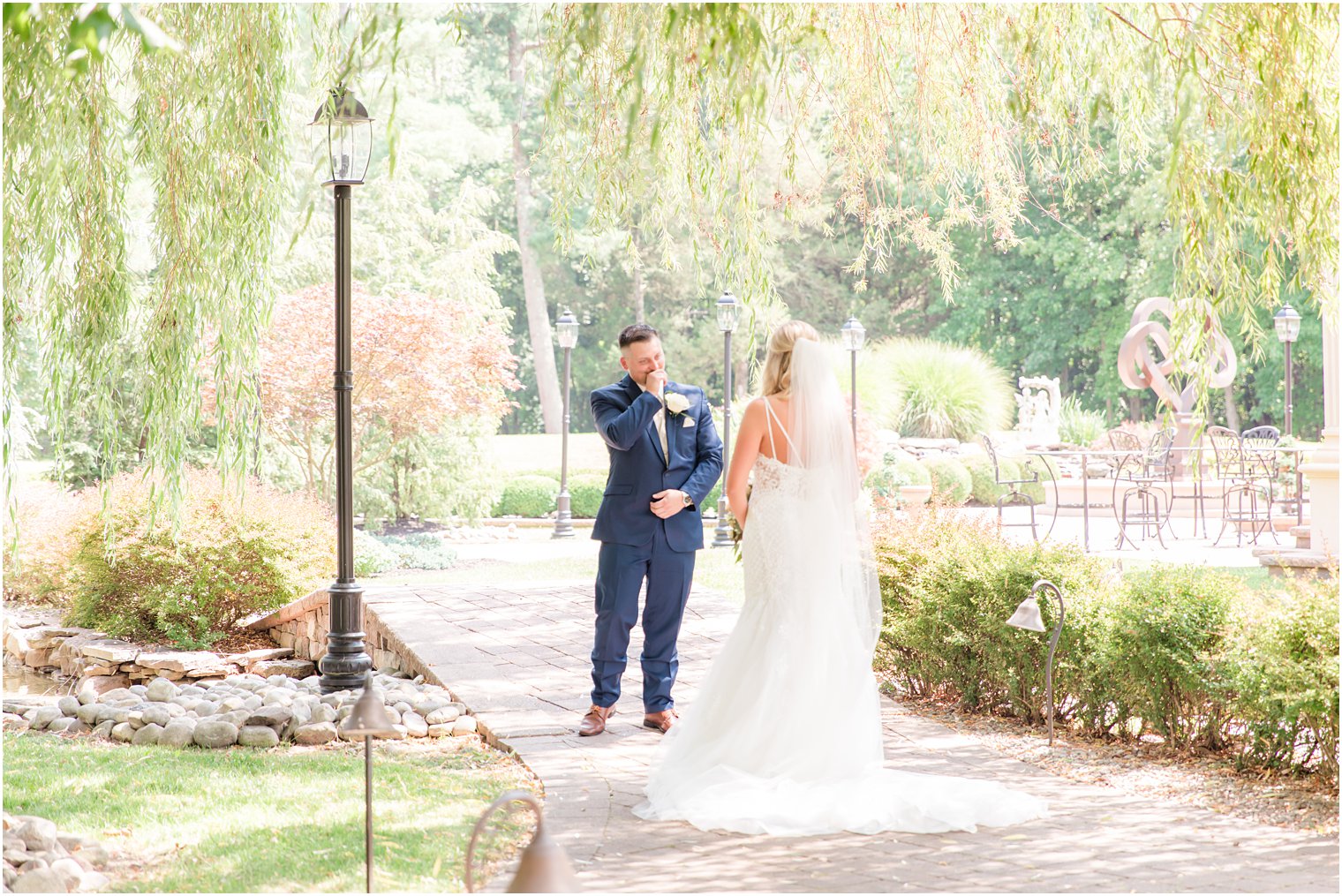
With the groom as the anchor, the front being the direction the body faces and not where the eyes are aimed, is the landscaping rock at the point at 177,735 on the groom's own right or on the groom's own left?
on the groom's own right

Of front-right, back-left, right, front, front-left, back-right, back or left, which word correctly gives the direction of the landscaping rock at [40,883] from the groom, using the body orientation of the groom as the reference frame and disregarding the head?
front-right

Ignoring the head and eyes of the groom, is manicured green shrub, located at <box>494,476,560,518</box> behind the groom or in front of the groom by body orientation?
behind

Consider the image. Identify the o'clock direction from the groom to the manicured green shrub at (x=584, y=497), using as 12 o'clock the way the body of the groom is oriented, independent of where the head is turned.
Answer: The manicured green shrub is roughly at 6 o'clock from the groom.

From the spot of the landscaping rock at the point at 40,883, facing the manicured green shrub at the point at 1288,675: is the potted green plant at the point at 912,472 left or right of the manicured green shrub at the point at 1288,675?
left

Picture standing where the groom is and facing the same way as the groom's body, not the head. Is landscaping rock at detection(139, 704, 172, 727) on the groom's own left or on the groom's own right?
on the groom's own right

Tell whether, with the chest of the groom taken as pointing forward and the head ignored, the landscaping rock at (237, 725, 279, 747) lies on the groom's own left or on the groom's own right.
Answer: on the groom's own right

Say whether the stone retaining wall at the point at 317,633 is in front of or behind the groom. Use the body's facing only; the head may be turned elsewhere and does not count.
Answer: behind

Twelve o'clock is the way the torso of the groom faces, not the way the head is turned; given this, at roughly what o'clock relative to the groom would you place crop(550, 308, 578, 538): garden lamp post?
The garden lamp post is roughly at 6 o'clock from the groom.

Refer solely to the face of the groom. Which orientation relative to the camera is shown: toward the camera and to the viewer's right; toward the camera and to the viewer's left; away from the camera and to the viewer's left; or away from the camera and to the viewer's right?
toward the camera and to the viewer's right

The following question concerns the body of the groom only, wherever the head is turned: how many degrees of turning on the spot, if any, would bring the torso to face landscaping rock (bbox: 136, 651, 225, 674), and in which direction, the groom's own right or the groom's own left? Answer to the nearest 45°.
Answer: approximately 135° to the groom's own right

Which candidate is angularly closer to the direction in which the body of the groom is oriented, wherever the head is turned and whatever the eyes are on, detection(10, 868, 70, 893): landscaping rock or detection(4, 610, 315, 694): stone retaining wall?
the landscaping rock

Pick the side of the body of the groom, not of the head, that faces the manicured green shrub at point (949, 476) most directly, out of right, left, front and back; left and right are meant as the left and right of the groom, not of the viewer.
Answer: back

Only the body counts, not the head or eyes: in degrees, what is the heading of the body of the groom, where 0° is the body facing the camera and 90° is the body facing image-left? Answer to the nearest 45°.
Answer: approximately 0°

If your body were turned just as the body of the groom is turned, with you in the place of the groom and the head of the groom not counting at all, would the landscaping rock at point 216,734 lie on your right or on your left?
on your right

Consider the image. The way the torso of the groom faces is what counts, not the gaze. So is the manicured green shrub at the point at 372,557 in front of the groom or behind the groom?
behind
